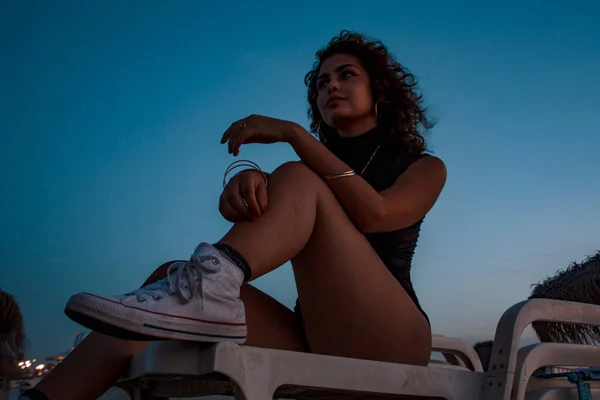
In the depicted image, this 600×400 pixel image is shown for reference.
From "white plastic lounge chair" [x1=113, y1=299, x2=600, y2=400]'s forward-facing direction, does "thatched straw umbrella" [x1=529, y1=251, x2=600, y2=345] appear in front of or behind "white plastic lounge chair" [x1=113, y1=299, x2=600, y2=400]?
behind

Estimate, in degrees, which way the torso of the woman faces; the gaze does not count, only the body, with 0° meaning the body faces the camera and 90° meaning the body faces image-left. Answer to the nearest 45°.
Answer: approximately 45°

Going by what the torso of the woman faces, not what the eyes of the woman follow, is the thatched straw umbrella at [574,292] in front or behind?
behind

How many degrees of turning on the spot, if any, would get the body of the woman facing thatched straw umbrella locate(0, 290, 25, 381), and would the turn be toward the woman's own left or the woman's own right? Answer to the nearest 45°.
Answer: approximately 90° to the woman's own right
